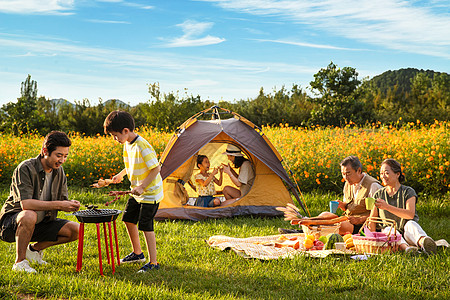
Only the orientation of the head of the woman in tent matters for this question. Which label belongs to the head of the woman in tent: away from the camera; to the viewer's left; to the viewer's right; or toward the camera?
to the viewer's left

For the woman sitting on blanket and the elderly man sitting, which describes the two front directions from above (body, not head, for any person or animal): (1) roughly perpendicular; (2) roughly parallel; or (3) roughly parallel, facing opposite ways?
roughly parallel

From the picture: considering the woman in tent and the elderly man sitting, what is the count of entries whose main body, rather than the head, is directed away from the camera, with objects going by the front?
0

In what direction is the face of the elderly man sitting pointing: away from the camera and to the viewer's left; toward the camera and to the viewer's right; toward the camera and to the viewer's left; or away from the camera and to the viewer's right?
toward the camera and to the viewer's left

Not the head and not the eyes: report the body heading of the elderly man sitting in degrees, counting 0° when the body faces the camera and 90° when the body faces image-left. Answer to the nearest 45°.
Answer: approximately 45°

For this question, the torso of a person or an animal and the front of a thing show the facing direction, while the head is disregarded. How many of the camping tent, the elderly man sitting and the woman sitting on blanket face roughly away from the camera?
0

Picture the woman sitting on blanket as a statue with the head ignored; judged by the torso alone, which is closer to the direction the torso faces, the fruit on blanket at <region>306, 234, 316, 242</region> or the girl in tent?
the fruit on blanket

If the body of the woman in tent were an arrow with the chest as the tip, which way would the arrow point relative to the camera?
to the viewer's left

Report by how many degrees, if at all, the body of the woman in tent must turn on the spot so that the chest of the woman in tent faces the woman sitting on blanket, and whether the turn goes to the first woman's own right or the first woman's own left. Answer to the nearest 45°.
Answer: approximately 135° to the first woman's own left

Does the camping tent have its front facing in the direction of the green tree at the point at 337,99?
no

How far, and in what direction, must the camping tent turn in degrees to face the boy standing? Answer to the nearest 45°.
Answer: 0° — it already faces them

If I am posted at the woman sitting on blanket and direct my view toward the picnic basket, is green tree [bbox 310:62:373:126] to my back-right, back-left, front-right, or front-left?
back-right

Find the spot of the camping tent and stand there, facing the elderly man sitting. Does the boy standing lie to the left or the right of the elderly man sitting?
right

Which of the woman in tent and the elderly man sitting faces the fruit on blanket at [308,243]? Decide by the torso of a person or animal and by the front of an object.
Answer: the elderly man sitting

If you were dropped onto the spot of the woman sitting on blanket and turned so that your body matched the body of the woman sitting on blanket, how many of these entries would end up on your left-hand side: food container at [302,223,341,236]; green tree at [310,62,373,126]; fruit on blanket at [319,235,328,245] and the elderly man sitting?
0

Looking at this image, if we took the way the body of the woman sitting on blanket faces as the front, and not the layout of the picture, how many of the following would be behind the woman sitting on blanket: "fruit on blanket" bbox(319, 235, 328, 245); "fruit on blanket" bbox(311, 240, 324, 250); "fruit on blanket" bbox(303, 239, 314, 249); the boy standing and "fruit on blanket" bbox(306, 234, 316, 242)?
0

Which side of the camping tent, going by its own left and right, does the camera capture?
front
